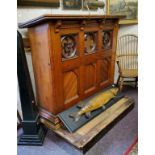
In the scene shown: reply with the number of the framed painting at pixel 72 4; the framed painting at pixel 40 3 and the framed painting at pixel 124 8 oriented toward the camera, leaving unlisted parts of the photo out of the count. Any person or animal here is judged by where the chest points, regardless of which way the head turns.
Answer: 3

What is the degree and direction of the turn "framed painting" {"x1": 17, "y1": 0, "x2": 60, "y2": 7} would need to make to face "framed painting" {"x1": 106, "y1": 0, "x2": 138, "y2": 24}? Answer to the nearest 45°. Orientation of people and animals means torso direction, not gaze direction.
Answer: approximately 135° to its left

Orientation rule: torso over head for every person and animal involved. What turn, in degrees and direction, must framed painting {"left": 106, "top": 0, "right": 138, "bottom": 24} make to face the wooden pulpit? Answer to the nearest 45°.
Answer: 0° — it already faces it

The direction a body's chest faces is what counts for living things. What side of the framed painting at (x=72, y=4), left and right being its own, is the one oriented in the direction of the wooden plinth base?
front

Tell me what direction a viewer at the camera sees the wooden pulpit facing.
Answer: facing the viewer and to the right of the viewer

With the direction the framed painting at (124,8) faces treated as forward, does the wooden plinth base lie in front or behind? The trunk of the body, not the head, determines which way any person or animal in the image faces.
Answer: in front

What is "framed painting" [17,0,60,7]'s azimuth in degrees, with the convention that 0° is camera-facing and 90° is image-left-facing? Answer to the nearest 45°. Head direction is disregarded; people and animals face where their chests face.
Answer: approximately 0°

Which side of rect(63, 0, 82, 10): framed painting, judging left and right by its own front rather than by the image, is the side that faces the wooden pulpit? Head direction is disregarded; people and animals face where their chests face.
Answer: front
